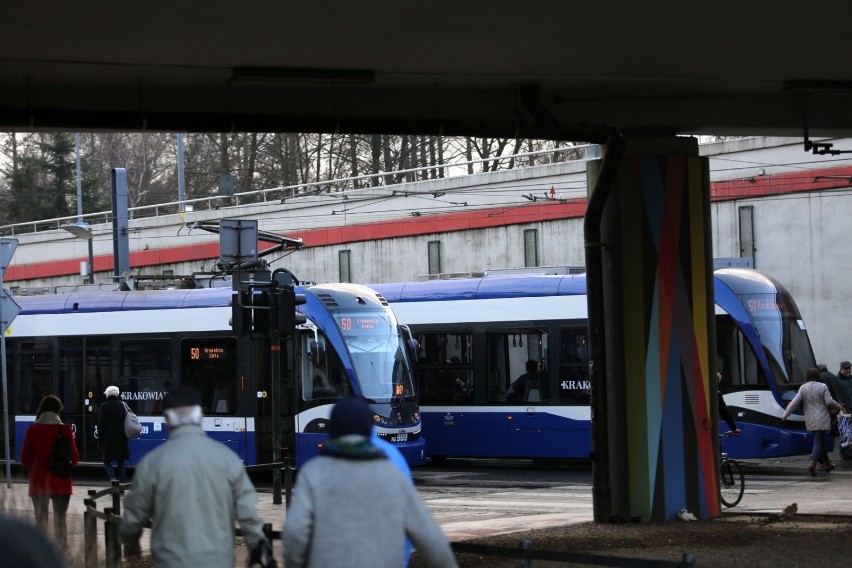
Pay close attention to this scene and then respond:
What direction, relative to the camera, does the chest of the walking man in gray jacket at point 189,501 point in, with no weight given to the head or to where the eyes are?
away from the camera

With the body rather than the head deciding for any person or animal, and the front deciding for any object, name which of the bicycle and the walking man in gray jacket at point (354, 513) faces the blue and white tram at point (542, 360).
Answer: the walking man in gray jacket

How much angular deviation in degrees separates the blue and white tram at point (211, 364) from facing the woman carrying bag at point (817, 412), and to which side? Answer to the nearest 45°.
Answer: approximately 45° to its left

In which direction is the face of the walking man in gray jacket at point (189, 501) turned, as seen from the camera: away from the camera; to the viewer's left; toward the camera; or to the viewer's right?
away from the camera

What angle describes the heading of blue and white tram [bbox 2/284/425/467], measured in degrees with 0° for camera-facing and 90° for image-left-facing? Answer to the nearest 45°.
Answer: approximately 315°

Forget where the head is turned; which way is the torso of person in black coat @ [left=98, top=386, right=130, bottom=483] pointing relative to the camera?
away from the camera

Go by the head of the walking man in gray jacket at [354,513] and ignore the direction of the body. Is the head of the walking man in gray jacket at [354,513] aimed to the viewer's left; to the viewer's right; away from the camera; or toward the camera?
away from the camera

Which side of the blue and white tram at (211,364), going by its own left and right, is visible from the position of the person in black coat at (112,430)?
right

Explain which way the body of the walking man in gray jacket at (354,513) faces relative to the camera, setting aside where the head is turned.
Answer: away from the camera

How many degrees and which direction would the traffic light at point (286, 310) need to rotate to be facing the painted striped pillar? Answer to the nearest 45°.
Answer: approximately 45° to its right

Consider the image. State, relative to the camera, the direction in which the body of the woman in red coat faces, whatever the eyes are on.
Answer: away from the camera

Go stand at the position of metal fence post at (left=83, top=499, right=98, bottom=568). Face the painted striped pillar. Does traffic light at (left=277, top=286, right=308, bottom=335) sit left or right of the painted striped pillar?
left
